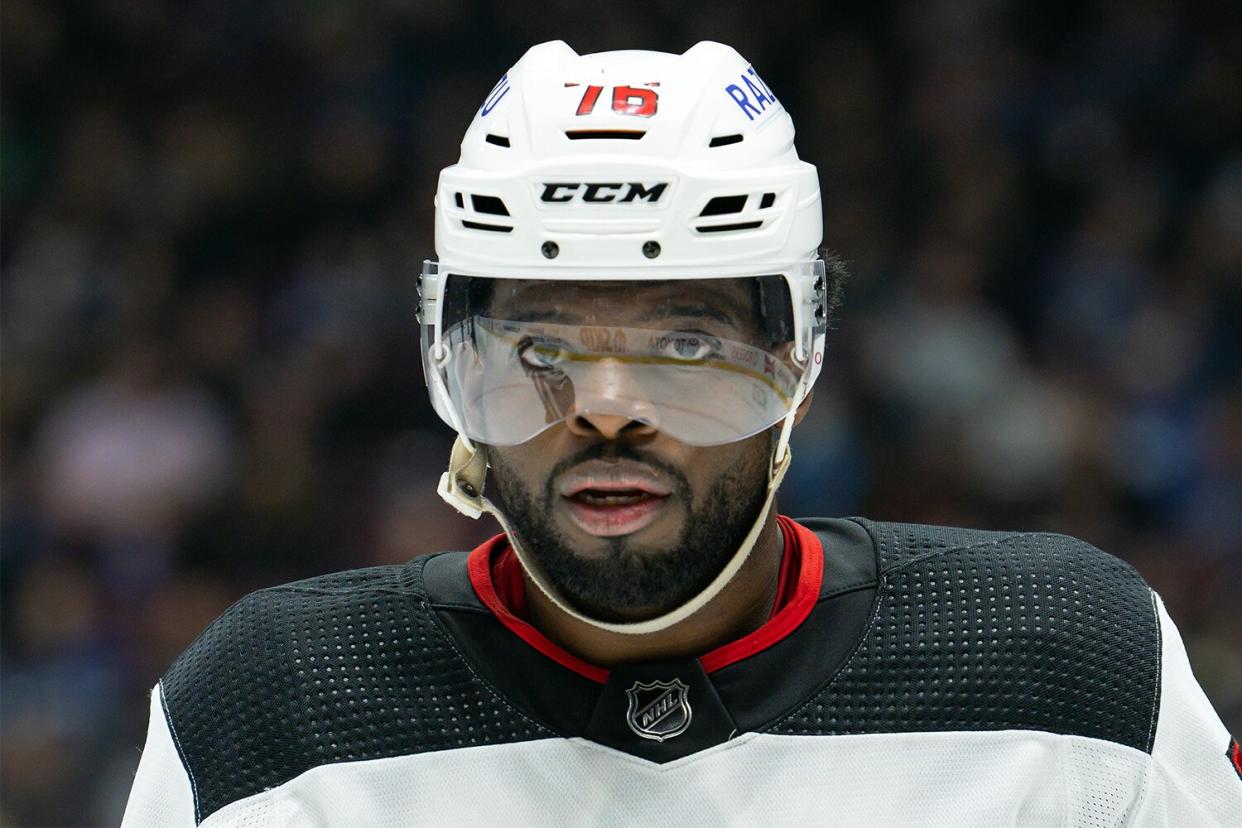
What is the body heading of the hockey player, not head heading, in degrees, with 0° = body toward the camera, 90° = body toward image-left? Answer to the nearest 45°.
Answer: approximately 0°
